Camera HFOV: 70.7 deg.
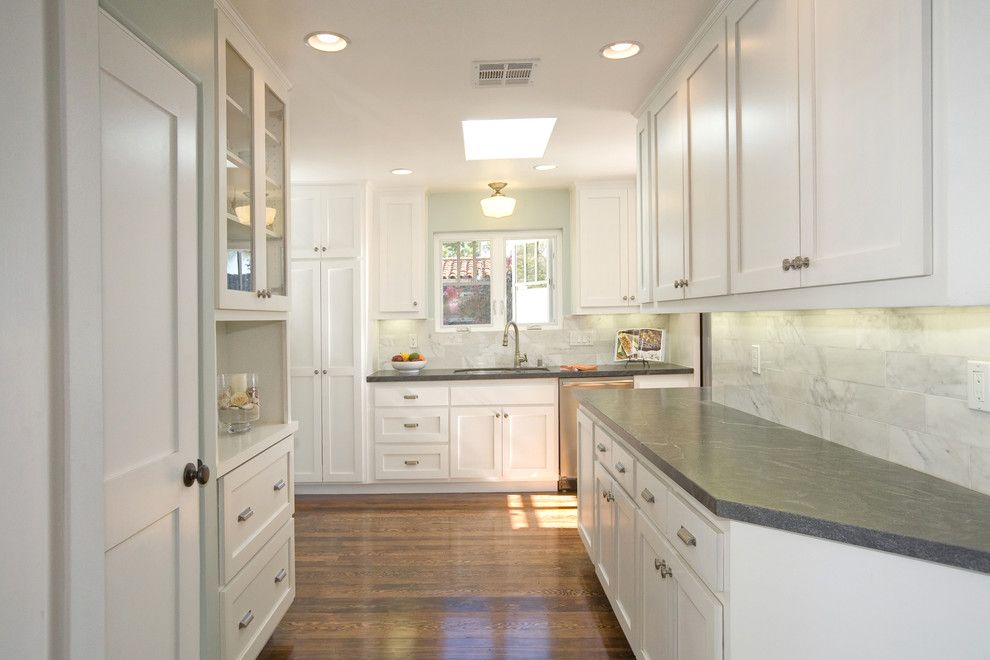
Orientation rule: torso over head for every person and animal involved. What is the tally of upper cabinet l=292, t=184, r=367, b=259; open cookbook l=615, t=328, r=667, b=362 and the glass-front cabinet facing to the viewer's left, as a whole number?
0

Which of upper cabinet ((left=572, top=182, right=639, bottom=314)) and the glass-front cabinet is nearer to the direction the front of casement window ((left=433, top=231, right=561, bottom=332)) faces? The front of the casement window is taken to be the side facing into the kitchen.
the glass-front cabinet

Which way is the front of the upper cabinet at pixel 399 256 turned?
toward the camera

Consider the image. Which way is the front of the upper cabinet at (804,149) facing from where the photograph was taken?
facing the viewer and to the left of the viewer

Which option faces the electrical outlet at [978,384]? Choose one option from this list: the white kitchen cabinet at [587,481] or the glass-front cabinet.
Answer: the glass-front cabinet

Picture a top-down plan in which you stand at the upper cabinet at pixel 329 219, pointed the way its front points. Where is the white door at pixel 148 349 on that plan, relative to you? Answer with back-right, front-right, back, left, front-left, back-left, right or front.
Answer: front

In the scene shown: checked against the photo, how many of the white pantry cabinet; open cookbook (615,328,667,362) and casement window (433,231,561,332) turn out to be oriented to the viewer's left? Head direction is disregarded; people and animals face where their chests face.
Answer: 0

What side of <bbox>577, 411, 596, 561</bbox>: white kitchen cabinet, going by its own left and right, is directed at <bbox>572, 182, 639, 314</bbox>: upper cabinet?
right

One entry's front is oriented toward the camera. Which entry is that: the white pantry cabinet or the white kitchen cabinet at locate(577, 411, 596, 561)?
the white pantry cabinet

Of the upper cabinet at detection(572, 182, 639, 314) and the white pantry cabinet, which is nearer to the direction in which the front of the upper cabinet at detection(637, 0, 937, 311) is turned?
the white pantry cabinet

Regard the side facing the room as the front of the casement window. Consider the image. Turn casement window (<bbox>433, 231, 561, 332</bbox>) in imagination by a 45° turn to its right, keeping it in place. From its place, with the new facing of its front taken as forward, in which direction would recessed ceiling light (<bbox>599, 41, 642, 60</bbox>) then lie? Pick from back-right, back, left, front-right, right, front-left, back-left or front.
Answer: front-left

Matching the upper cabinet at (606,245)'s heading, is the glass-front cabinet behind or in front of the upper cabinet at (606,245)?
in front

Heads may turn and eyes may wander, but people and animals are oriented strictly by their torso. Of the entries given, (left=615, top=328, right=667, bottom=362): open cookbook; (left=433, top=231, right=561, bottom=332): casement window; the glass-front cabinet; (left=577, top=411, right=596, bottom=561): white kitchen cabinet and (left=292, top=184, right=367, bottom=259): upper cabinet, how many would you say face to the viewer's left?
1

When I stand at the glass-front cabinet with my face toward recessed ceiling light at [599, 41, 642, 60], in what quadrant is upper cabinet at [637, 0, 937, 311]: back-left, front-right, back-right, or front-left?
front-right

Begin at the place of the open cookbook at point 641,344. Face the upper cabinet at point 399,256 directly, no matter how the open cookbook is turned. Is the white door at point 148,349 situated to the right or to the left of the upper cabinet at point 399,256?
left

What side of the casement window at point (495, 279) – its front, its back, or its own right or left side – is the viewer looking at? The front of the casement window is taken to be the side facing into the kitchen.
front

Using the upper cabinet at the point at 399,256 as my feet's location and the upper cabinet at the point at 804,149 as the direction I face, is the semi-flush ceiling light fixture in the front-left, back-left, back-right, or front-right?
front-left

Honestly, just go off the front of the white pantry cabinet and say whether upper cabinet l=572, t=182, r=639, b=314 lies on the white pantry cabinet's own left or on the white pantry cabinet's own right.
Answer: on the white pantry cabinet's own left

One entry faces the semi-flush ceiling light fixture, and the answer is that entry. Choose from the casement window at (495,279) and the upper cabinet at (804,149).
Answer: the casement window

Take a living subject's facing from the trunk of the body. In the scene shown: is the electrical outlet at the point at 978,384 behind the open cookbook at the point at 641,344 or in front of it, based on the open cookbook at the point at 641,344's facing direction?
in front
